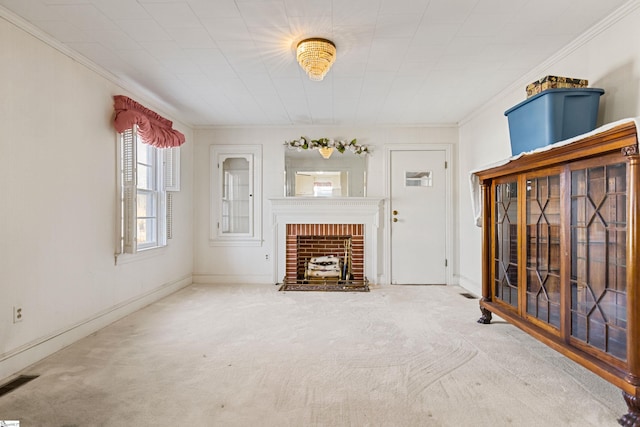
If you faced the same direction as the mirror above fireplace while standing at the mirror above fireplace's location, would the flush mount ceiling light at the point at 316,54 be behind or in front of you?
in front

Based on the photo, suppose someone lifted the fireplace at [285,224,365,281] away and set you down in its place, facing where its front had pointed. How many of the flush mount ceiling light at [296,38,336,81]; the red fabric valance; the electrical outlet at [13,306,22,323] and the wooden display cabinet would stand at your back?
0

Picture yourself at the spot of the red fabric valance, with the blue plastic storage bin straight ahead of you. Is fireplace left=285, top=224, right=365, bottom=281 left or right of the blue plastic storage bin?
left

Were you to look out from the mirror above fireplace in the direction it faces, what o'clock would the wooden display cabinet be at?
The wooden display cabinet is roughly at 11 o'clock from the mirror above fireplace.

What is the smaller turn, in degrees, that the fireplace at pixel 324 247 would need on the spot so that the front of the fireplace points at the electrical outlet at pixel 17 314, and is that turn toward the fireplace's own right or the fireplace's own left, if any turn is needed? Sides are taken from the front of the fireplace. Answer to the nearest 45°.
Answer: approximately 45° to the fireplace's own right

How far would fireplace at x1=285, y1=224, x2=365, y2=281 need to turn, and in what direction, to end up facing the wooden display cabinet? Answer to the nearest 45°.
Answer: approximately 45° to its left

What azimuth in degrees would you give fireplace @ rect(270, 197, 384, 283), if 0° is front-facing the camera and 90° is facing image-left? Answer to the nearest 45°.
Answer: approximately 0°

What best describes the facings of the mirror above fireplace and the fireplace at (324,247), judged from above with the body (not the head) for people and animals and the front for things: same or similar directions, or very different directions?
same or similar directions

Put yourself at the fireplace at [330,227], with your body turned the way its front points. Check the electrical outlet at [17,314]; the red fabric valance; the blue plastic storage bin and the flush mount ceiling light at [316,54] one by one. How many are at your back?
0

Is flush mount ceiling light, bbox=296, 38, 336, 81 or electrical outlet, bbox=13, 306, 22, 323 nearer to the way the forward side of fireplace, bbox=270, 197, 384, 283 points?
the flush mount ceiling light

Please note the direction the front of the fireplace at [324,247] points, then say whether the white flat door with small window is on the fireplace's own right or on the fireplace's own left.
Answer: on the fireplace's own left

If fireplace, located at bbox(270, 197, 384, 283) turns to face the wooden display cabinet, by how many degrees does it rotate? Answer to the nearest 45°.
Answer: approximately 45° to its left

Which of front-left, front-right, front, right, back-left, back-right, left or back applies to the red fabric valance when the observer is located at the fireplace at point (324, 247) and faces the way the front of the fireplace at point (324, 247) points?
front-right

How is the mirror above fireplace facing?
toward the camera

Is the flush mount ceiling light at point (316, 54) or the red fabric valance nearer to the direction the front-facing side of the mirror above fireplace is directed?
the flush mount ceiling light

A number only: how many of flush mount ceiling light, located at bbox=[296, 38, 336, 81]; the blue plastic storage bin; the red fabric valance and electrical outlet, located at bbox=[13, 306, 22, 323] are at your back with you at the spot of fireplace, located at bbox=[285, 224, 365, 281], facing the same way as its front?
0

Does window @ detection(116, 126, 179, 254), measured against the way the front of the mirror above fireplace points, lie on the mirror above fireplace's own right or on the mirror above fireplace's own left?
on the mirror above fireplace's own right
